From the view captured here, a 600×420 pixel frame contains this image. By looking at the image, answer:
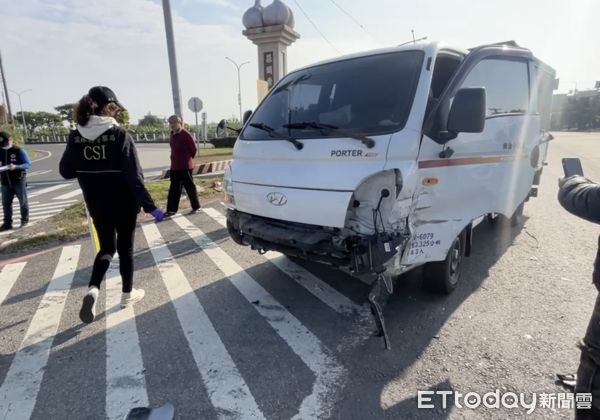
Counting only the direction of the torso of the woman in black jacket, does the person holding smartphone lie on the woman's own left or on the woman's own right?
on the woman's own right

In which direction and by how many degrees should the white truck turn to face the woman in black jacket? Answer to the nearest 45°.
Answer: approximately 45° to its right

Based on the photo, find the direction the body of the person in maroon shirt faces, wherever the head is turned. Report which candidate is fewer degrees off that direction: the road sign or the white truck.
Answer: the white truck

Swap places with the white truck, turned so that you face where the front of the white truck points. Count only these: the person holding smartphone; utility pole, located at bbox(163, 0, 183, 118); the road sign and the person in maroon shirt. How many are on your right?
3

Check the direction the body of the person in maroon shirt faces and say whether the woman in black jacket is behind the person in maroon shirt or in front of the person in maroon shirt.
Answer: in front

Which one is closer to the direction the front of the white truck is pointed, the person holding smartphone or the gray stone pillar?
the person holding smartphone

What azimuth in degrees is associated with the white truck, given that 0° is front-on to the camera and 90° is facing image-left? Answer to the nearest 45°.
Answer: approximately 45°

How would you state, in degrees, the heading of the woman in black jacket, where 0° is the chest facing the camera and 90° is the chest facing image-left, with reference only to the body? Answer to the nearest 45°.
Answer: approximately 225°

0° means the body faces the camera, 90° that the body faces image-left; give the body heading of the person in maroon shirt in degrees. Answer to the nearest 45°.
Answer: approximately 45°

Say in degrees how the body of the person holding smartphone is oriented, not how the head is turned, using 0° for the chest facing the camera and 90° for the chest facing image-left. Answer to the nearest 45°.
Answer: approximately 90°

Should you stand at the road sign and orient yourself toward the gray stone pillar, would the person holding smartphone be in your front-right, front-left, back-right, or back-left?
back-right

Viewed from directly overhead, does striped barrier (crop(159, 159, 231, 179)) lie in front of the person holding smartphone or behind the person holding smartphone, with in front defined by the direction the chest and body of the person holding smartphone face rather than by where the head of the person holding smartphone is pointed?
in front

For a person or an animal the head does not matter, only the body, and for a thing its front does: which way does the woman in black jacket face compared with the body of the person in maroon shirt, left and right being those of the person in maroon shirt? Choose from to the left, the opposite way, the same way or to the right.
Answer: the opposite way

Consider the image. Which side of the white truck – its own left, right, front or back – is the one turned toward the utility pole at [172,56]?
right
